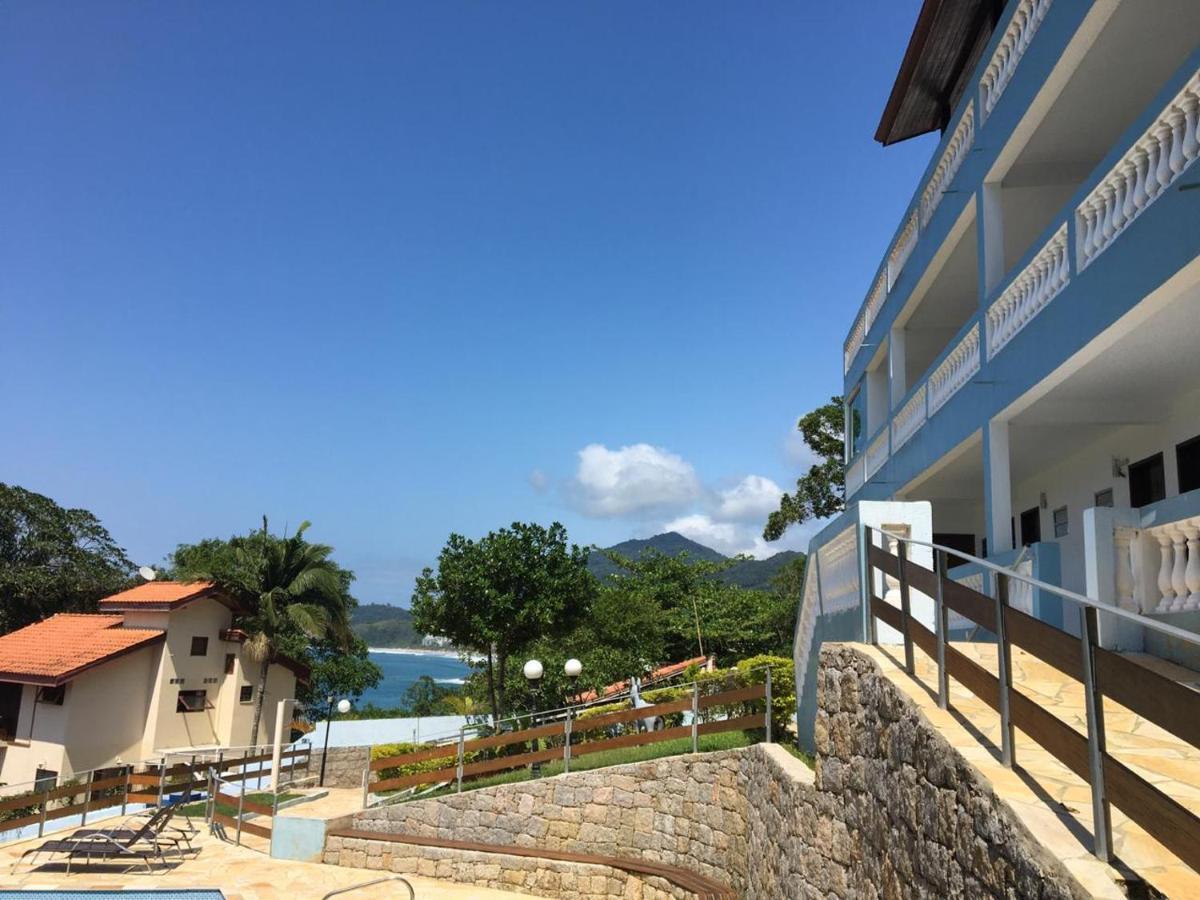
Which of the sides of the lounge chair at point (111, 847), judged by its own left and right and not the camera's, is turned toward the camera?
left

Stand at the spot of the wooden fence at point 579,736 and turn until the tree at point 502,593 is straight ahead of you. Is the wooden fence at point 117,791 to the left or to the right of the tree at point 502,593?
left

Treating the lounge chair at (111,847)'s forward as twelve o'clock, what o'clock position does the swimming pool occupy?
The swimming pool is roughly at 9 o'clock from the lounge chair.

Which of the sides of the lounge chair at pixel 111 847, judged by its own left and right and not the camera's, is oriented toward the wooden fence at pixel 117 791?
right

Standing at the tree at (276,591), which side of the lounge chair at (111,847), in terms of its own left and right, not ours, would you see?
right

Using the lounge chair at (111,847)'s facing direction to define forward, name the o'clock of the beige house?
The beige house is roughly at 3 o'clock from the lounge chair.
